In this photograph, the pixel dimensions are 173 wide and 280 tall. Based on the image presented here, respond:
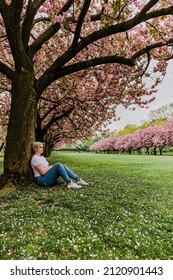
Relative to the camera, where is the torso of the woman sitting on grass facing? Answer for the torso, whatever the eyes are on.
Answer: to the viewer's right
